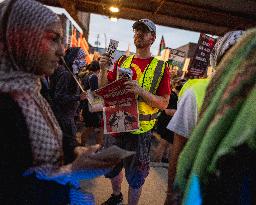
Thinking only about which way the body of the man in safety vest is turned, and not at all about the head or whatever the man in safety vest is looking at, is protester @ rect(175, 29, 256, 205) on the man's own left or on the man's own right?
on the man's own left

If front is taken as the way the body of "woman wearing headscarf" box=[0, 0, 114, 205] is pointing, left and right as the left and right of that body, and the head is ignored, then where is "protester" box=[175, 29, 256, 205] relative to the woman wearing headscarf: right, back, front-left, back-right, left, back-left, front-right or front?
front-right

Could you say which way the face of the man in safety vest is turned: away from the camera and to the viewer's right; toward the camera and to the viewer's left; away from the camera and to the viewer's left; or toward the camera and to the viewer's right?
toward the camera and to the viewer's left

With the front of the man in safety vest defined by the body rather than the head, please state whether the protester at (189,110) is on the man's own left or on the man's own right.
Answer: on the man's own left

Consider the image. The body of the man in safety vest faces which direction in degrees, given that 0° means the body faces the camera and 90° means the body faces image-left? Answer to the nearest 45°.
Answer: approximately 45°

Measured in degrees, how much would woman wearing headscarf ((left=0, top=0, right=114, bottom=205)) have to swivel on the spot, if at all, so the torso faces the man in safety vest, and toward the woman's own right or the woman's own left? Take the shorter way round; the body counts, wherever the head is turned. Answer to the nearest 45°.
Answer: approximately 45° to the woman's own left

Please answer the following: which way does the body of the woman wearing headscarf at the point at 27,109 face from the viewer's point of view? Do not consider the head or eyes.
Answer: to the viewer's right

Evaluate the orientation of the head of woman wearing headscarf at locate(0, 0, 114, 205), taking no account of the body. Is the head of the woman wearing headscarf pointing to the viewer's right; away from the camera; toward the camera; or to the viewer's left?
to the viewer's right
